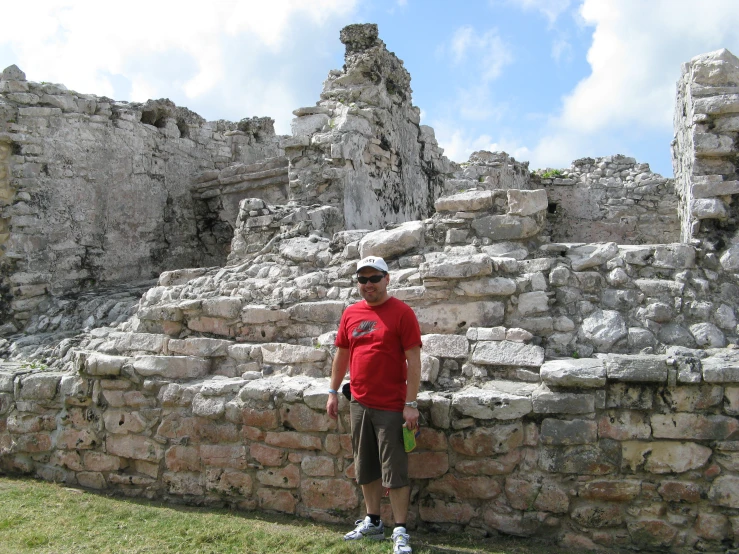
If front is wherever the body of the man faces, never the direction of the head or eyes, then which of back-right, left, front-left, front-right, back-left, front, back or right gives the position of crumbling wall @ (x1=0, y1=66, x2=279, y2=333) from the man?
right

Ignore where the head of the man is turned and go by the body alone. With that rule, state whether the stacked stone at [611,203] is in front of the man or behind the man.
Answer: behind

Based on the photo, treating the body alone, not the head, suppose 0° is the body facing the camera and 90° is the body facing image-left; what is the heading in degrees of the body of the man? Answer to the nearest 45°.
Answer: approximately 45°

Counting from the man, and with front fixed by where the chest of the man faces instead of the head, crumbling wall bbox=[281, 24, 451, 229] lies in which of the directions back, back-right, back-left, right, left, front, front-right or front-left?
back-right
